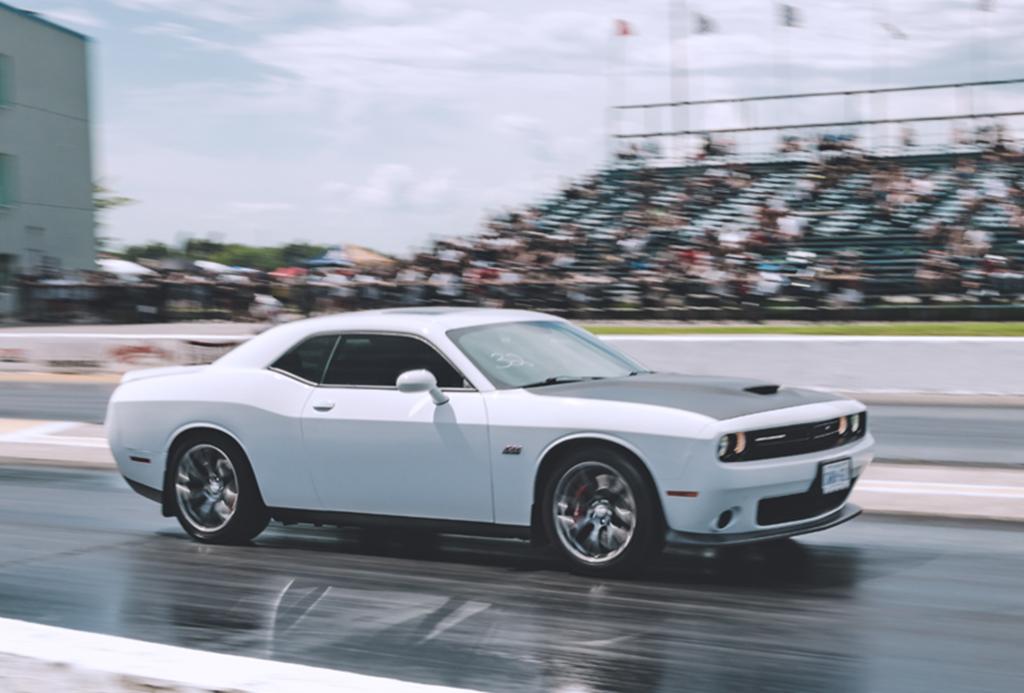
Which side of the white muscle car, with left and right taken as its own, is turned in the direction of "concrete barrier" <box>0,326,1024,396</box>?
left

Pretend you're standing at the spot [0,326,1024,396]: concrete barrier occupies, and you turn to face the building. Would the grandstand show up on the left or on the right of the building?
right

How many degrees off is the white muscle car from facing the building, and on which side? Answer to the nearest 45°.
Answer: approximately 135° to its left

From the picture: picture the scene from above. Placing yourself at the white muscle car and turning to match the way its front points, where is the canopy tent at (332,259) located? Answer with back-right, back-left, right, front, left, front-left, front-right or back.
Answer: back-left

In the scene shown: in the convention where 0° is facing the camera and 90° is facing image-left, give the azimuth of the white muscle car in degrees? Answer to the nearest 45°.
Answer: approximately 315°

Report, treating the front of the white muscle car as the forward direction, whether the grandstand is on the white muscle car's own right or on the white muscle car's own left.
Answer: on the white muscle car's own left

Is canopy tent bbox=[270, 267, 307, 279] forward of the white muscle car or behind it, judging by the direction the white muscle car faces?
behind
